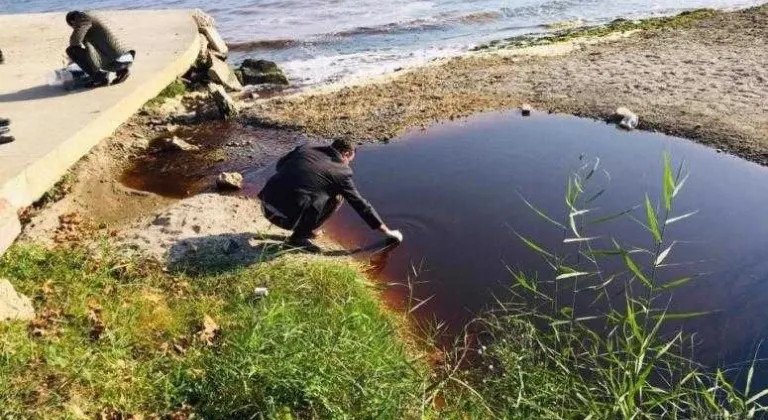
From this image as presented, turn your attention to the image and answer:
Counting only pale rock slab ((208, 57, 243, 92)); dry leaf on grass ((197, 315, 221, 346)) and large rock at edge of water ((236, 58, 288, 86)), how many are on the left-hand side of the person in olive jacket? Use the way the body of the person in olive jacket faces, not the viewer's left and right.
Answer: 1

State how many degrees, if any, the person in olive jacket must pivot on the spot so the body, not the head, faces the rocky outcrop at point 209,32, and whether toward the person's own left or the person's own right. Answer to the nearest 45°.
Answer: approximately 135° to the person's own right

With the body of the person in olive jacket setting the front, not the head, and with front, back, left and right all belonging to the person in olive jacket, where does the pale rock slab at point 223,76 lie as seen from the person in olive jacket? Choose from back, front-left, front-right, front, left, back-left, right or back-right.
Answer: back-right

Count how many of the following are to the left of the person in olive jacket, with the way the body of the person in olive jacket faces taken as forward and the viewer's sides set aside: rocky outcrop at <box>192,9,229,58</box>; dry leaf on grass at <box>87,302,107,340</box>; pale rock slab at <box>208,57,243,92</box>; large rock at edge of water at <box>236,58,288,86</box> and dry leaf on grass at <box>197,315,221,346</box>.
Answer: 2

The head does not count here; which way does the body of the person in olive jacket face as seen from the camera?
to the viewer's left

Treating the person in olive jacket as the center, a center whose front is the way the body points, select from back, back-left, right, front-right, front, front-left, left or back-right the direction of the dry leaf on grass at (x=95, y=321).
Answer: left

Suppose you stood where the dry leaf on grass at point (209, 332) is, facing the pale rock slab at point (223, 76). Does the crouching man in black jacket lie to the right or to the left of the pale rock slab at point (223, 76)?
right

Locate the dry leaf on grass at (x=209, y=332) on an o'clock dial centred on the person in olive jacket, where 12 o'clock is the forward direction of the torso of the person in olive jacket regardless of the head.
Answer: The dry leaf on grass is roughly at 9 o'clock from the person in olive jacket.

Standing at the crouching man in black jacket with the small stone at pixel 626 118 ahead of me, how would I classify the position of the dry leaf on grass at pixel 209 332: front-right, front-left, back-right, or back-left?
back-right
